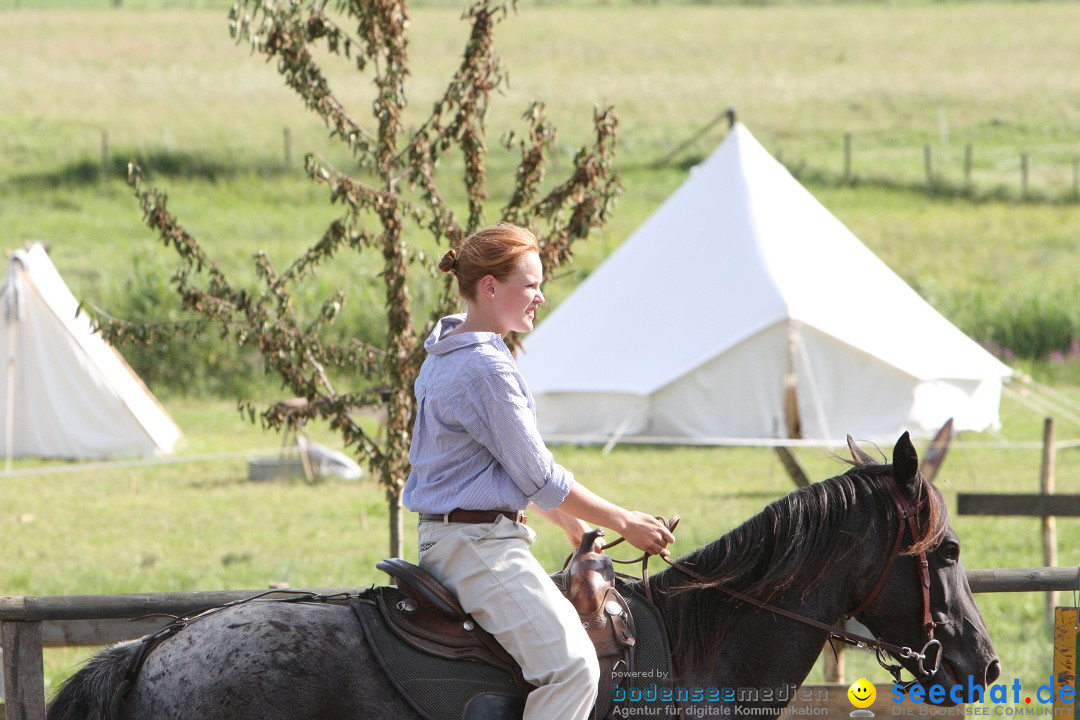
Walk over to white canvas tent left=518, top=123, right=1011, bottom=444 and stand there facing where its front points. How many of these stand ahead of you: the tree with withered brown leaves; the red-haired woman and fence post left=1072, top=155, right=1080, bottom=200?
2

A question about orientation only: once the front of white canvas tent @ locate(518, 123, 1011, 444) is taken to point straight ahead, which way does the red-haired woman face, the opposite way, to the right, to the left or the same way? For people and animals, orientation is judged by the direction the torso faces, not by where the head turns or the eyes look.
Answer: to the left

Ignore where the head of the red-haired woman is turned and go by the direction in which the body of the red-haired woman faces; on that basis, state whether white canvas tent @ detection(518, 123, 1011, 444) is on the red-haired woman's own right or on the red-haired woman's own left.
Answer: on the red-haired woman's own left

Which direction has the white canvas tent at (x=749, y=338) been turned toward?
toward the camera

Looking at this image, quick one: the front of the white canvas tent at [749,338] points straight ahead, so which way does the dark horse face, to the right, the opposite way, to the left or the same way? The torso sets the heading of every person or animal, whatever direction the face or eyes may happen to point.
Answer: to the left

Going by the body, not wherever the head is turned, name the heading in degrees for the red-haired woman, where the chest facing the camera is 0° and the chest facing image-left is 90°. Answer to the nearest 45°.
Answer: approximately 270°

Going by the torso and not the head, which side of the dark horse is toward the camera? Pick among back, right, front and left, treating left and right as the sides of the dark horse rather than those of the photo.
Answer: right

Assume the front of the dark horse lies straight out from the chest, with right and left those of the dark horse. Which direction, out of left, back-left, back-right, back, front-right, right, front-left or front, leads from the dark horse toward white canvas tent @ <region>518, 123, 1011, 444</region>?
left

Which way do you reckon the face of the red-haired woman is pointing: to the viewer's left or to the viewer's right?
to the viewer's right

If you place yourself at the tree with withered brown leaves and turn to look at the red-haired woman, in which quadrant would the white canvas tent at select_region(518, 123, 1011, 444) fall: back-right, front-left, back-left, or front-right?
back-left

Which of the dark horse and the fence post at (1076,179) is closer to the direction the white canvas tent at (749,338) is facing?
the dark horse

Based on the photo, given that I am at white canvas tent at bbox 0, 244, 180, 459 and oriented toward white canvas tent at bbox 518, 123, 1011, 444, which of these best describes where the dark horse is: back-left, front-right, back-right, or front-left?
front-right

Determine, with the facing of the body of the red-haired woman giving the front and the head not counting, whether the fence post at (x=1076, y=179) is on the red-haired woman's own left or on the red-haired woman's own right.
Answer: on the red-haired woman's own left
